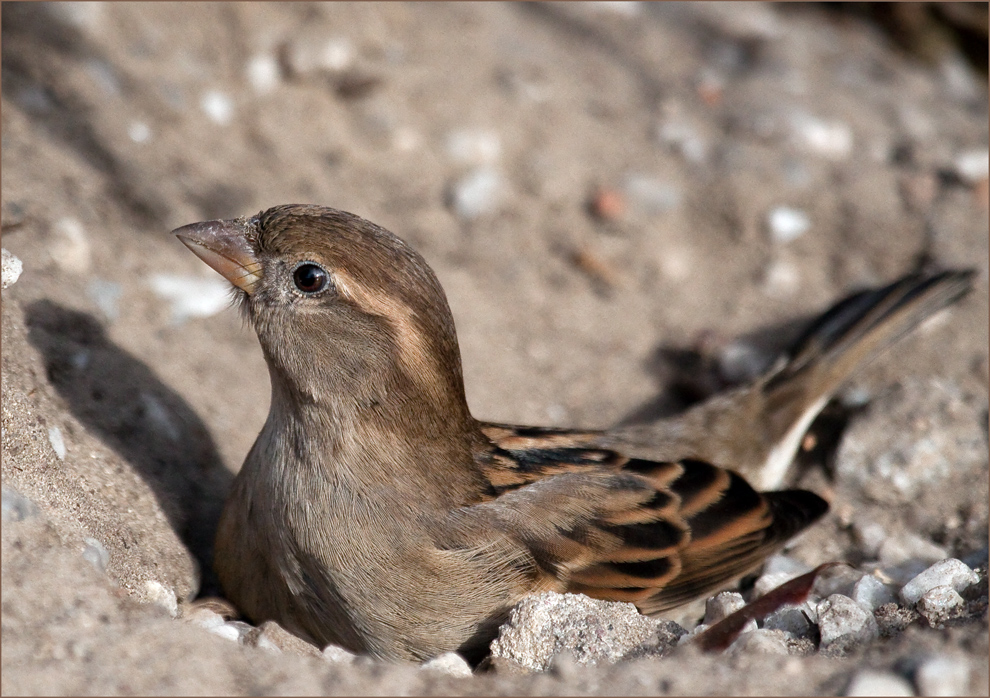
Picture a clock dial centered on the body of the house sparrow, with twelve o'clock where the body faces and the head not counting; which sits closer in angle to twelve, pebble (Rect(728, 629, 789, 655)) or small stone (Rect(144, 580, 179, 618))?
the small stone

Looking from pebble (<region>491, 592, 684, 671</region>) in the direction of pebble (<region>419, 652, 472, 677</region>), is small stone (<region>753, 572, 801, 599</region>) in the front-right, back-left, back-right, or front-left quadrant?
back-right

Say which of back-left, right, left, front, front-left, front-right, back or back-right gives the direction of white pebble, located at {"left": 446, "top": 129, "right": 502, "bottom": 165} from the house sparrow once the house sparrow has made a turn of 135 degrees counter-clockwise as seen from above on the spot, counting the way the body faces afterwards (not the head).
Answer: left

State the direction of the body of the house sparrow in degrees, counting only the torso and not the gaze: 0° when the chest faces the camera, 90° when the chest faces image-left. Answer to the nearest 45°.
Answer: approximately 45°

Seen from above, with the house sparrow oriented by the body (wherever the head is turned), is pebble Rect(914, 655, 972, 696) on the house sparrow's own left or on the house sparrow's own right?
on the house sparrow's own left

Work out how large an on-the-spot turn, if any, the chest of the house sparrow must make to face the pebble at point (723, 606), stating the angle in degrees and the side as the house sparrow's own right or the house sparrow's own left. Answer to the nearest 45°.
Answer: approximately 135° to the house sparrow's own left

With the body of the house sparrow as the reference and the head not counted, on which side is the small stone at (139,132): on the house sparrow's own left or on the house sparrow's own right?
on the house sparrow's own right

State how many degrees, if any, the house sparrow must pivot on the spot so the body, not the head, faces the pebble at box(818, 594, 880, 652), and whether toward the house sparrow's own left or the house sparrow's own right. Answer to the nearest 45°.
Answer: approximately 135° to the house sparrow's own left

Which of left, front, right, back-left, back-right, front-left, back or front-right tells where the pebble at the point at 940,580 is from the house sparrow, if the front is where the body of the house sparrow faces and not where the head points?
back-left

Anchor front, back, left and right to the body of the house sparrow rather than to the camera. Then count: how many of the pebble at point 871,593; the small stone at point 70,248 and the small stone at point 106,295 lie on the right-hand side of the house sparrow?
2

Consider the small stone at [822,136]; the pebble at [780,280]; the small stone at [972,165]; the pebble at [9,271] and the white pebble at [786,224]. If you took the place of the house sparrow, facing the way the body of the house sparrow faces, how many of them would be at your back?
4

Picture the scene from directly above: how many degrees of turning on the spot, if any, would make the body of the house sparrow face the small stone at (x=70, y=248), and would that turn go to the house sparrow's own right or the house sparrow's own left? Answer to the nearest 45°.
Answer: approximately 90° to the house sparrow's own right

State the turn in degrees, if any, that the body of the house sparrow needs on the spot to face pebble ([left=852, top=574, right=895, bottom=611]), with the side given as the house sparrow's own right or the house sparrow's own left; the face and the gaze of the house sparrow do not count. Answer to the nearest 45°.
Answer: approximately 135° to the house sparrow's own left

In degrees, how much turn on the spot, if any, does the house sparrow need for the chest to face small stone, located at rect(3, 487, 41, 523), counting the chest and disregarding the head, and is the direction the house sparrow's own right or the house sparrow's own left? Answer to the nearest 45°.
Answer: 0° — it already faces it

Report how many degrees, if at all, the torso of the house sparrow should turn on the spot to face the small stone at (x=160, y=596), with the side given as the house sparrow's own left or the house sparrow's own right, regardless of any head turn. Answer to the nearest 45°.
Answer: approximately 45° to the house sparrow's own right
